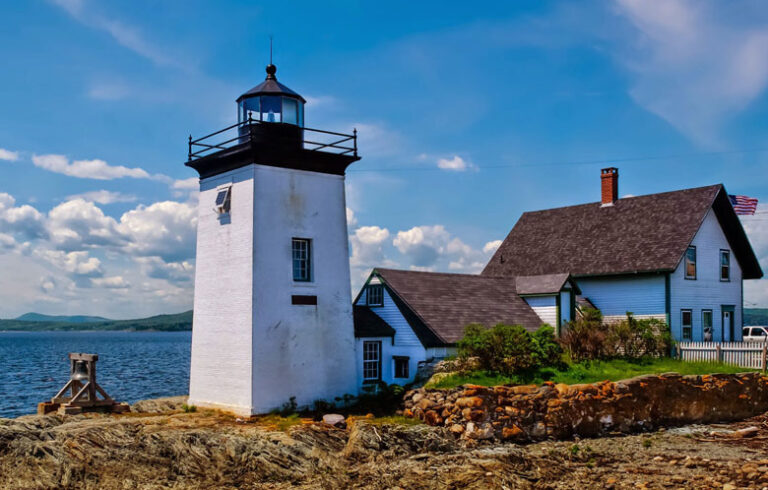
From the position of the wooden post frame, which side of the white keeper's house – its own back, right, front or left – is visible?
right

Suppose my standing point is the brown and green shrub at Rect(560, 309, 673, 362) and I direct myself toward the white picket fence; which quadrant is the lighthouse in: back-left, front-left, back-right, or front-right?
back-right

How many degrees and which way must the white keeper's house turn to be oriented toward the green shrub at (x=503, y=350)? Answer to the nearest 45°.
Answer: approximately 45° to its right

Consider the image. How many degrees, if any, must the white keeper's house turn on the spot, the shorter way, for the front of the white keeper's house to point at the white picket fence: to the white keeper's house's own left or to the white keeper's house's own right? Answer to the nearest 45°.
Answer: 0° — it already faces it

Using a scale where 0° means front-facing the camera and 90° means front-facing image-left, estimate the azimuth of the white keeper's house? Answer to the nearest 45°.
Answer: approximately 315°

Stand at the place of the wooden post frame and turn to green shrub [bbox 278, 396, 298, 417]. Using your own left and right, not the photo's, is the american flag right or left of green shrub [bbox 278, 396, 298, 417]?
left

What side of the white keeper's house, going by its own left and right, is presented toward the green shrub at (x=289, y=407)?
right
